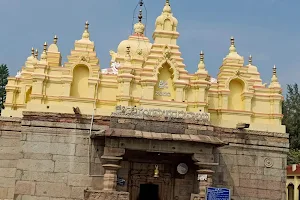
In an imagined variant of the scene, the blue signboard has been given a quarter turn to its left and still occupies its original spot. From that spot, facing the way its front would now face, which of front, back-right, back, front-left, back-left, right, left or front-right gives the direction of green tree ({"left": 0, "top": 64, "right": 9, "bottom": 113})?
back-left

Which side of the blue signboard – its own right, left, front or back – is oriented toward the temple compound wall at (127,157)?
right

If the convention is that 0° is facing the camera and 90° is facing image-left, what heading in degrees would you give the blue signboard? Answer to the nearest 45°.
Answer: approximately 0°

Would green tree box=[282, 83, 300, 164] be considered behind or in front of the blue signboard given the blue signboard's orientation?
behind
